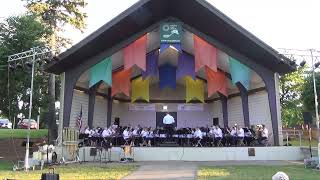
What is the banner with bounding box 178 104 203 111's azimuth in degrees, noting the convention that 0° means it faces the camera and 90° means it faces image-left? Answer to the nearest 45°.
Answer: approximately 0°

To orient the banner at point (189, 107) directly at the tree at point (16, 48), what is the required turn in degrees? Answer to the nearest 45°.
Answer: approximately 45° to its right
